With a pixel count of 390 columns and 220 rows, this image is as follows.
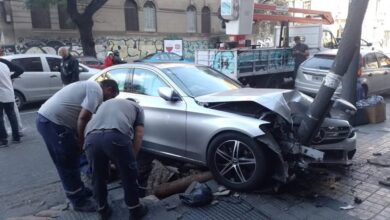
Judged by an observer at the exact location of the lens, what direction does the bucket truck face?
facing away from the viewer and to the right of the viewer

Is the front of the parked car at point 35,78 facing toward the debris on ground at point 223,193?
no

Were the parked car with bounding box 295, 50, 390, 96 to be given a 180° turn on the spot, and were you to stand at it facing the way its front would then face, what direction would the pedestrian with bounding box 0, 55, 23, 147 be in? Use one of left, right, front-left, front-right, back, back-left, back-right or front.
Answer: front

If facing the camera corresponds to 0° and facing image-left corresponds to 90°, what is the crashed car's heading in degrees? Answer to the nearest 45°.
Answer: approximately 315°

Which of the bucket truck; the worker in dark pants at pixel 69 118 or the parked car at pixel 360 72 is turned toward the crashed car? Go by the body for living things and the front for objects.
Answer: the worker in dark pants

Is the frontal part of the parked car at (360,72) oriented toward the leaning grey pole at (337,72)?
no

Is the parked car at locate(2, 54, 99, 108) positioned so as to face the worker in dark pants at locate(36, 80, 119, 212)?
no

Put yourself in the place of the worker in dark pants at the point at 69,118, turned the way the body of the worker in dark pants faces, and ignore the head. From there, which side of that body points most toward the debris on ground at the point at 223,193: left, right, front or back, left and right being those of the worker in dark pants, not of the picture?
front

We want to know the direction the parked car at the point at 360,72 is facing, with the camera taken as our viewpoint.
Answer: facing away from the viewer and to the right of the viewer

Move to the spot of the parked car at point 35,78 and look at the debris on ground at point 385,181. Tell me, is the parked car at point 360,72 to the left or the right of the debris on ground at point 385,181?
left

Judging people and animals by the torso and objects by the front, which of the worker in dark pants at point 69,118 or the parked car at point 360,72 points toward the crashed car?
the worker in dark pants

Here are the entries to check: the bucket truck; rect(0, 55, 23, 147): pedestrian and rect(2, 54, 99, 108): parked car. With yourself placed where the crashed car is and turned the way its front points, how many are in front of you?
0

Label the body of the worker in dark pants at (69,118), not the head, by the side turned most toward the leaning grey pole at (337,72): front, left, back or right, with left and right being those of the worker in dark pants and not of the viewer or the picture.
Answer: front

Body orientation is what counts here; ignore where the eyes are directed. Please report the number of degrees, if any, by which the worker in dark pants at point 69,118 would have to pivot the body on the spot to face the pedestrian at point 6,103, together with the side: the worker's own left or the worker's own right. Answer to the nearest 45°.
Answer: approximately 90° to the worker's own left
